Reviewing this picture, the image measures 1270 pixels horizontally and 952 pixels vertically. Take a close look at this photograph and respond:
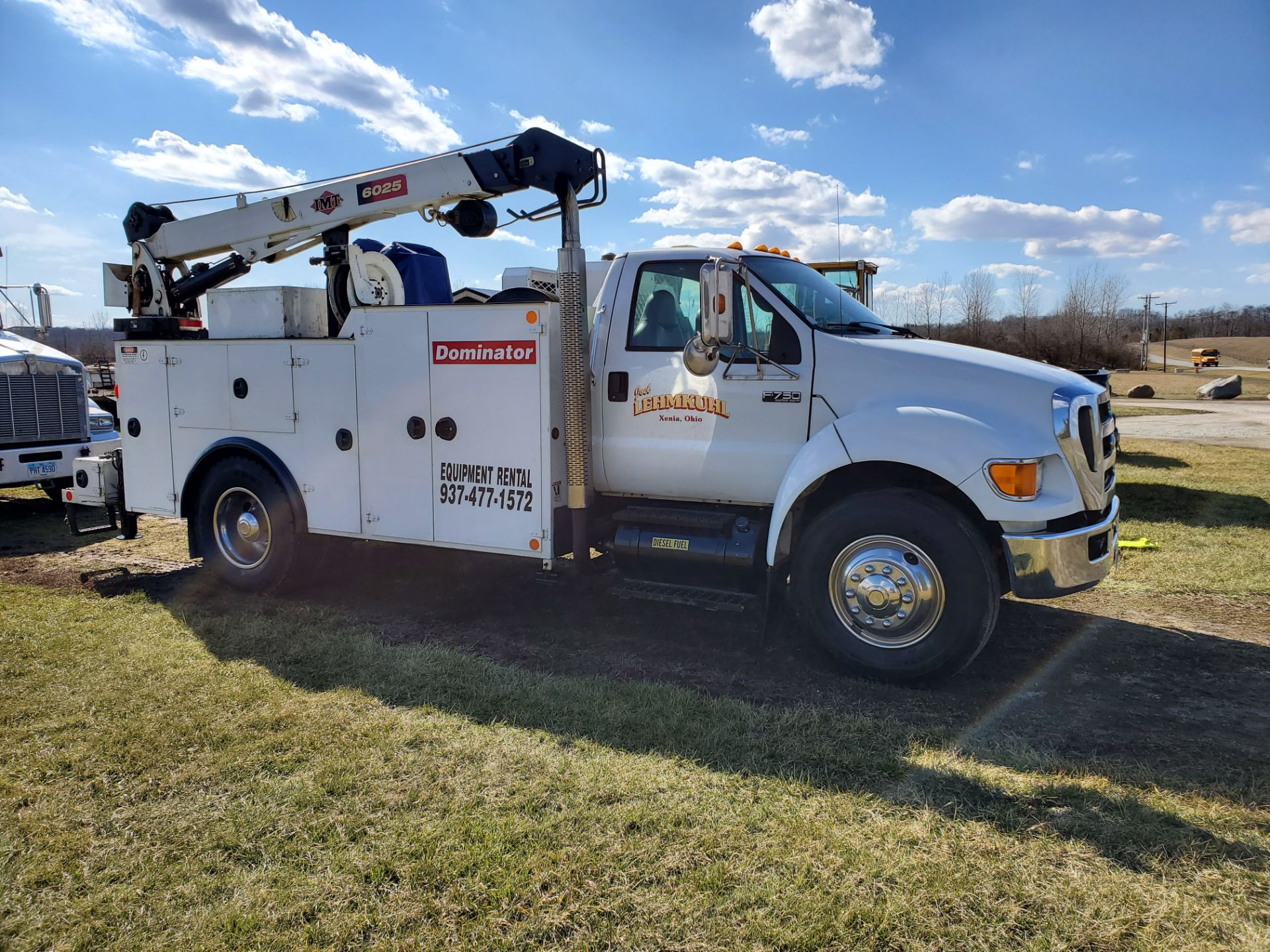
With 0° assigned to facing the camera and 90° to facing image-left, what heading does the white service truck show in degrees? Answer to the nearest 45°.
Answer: approximately 315°
